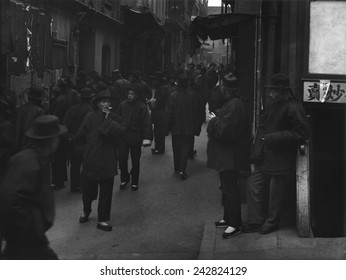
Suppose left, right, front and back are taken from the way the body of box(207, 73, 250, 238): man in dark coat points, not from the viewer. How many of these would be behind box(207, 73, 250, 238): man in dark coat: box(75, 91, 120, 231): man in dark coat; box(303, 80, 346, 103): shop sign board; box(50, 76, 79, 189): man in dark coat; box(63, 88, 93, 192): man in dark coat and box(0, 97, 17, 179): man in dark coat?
1

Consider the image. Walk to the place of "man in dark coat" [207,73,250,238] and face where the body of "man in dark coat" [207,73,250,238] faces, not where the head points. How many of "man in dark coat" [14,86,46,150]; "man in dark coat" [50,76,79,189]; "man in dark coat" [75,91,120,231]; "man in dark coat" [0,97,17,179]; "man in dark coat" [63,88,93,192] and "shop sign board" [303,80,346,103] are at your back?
1

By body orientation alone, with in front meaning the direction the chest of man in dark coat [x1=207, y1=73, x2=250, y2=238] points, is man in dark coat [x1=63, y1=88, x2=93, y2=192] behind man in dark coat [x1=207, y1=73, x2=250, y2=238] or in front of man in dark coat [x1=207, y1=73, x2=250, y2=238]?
in front

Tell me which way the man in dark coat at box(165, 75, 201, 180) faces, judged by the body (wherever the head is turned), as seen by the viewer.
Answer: away from the camera

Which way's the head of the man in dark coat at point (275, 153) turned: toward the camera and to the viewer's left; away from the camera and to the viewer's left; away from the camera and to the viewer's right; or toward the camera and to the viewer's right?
toward the camera and to the viewer's left

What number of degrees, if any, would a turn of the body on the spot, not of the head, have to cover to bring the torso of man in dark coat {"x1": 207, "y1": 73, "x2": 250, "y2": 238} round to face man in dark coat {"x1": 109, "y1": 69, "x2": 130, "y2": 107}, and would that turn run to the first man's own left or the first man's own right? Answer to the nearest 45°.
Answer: approximately 45° to the first man's own right

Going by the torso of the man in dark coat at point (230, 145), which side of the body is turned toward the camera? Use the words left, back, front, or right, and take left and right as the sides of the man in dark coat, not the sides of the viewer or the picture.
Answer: left

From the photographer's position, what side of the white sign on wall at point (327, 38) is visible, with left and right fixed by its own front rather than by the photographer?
front
